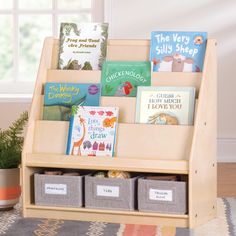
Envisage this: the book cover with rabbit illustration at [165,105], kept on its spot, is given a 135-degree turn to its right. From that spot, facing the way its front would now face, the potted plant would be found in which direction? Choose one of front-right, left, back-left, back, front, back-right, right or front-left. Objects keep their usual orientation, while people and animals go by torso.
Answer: front-left

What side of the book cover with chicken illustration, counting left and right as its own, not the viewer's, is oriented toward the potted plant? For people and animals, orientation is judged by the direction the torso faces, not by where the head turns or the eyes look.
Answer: right

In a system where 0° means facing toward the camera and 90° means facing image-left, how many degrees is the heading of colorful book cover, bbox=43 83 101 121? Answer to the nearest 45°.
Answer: approximately 0°

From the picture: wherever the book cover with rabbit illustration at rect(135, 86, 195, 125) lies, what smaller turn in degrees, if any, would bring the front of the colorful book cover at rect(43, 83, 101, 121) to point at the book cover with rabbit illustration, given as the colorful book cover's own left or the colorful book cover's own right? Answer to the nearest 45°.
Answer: approximately 90° to the colorful book cover's own left

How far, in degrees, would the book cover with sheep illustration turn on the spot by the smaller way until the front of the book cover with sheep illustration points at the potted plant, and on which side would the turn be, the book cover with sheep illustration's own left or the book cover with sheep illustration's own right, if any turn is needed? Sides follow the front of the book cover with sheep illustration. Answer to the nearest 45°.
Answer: approximately 90° to the book cover with sheep illustration's own right

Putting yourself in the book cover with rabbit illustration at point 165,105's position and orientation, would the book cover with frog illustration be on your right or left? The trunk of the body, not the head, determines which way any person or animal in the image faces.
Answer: on your right

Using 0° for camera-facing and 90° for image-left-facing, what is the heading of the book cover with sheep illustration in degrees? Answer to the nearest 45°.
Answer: approximately 0°
